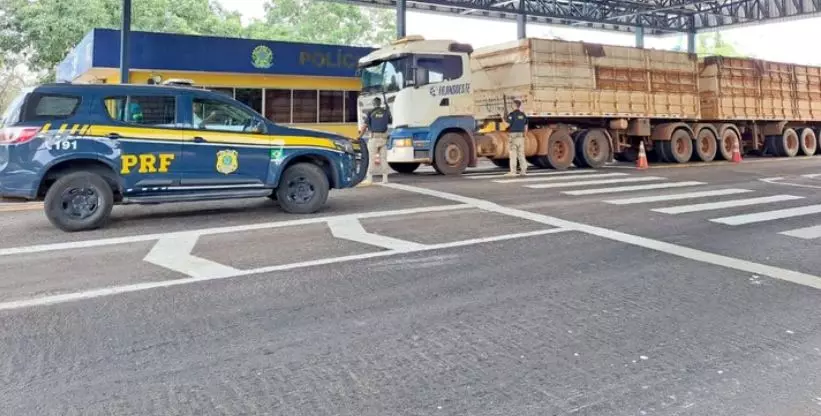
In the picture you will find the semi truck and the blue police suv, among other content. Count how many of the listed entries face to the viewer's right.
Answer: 1

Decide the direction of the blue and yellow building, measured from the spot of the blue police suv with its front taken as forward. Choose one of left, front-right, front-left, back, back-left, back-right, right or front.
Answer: left

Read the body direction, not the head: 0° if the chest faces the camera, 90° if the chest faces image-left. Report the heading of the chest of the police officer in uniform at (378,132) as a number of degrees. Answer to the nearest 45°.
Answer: approximately 180°

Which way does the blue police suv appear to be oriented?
to the viewer's right

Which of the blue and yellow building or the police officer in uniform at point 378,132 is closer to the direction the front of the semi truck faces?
the police officer in uniform

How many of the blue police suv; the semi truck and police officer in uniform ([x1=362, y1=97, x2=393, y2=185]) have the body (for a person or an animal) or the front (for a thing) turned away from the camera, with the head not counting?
1

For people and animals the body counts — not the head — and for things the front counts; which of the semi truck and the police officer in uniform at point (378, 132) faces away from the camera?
the police officer in uniform

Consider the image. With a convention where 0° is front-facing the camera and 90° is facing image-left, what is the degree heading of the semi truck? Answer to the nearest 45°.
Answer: approximately 45°

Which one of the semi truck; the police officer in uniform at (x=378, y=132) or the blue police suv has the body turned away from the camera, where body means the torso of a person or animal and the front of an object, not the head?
the police officer in uniform

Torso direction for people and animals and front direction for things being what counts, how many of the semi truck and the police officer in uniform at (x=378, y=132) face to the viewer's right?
0

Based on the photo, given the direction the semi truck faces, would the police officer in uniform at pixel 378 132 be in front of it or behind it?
in front

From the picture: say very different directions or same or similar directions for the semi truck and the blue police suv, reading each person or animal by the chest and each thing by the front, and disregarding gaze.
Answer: very different directions
